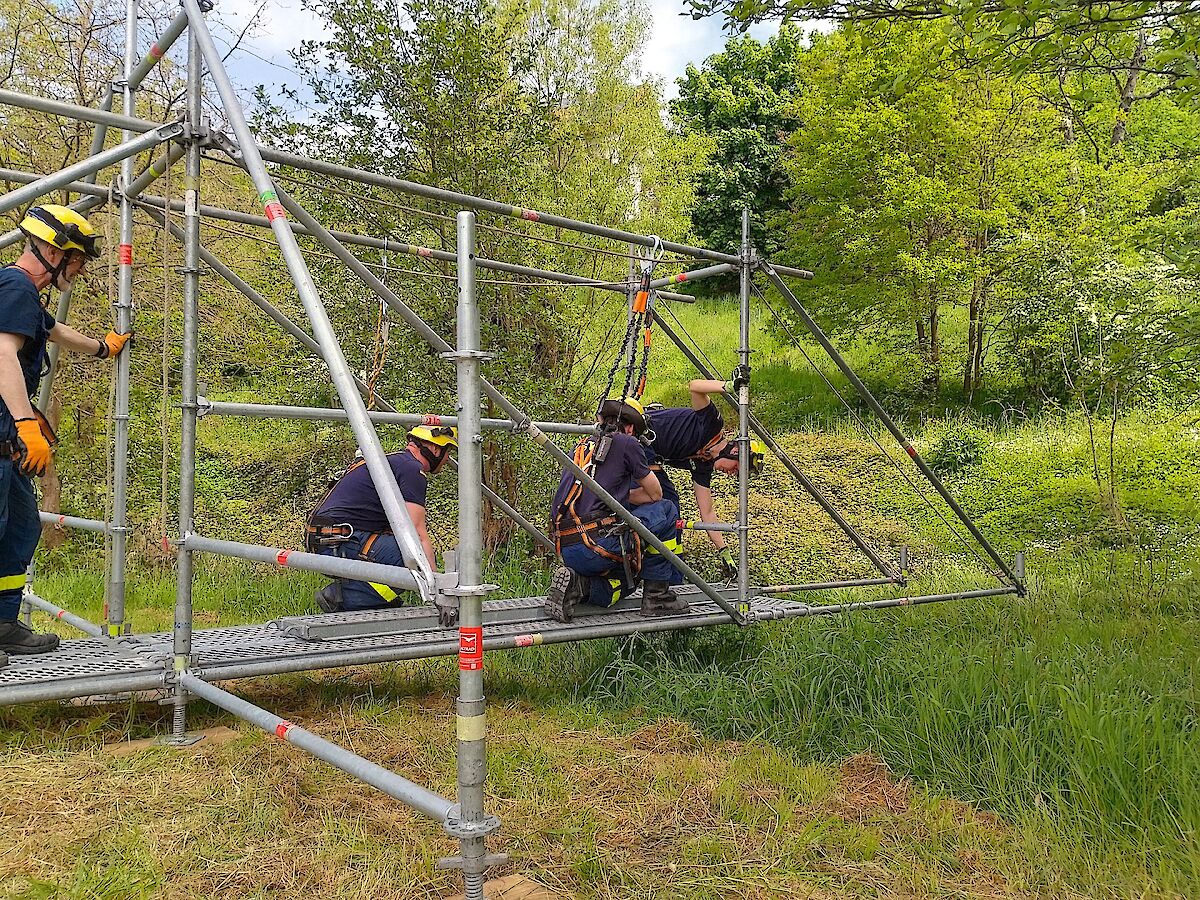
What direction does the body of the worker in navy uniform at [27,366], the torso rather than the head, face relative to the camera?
to the viewer's right

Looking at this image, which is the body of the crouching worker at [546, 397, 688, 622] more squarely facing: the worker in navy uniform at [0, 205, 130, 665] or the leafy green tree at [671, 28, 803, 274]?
the leafy green tree

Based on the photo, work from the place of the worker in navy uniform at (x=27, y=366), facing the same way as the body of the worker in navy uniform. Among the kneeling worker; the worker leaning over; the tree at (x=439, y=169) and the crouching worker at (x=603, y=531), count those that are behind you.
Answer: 0

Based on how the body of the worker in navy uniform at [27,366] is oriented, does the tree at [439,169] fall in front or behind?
in front

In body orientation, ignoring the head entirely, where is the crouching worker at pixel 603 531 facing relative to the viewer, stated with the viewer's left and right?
facing away from the viewer and to the right of the viewer

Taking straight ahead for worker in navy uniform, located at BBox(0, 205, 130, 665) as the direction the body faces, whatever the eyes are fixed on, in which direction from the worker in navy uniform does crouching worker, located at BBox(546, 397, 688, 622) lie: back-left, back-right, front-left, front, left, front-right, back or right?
front

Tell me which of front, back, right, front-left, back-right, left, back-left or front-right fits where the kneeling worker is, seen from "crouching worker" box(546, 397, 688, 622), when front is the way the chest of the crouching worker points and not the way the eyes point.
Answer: back-left

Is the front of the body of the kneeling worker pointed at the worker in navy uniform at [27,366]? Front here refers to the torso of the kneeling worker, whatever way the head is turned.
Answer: no

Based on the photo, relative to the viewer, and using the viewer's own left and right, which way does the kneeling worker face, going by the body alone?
facing to the right of the viewer

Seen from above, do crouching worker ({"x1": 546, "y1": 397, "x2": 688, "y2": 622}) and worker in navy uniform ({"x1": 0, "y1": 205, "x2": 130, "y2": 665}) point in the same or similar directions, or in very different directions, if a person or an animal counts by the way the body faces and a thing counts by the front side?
same or similar directions

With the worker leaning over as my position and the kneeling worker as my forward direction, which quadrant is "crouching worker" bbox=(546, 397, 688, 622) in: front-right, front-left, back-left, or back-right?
front-left

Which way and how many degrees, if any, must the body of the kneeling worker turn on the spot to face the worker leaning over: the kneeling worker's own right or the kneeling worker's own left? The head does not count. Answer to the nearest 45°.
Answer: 0° — they already face them

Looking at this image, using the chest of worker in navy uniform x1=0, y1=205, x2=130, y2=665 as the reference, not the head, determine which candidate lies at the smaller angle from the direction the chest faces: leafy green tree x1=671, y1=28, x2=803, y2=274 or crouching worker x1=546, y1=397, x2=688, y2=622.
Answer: the crouching worker

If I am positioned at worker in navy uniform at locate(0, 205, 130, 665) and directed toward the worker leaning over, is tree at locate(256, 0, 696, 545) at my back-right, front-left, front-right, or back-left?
front-left

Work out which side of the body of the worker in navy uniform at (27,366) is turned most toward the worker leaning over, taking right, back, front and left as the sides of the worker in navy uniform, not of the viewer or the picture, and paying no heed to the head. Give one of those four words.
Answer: front

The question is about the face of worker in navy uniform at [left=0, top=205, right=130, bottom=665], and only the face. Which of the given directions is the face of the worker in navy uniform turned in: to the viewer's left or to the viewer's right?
to the viewer's right
